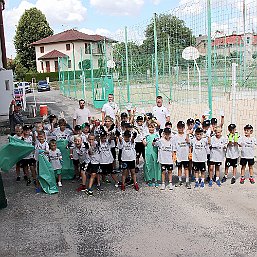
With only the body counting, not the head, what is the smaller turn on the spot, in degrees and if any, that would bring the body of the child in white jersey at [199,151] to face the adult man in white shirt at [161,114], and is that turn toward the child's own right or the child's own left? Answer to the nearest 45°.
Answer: approximately 135° to the child's own right

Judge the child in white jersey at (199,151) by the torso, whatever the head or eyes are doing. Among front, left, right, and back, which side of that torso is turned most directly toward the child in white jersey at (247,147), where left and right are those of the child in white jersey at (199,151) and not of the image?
left

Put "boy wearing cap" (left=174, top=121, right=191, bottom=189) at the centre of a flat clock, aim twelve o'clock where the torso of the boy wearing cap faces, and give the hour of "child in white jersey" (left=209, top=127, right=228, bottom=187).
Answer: The child in white jersey is roughly at 9 o'clock from the boy wearing cap.

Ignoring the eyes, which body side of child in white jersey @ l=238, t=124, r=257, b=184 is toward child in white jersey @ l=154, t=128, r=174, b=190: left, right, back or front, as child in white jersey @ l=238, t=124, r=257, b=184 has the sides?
right

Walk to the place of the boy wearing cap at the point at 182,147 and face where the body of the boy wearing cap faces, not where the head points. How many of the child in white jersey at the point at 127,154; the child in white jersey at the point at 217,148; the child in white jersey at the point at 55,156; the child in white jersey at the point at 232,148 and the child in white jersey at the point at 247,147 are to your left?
3

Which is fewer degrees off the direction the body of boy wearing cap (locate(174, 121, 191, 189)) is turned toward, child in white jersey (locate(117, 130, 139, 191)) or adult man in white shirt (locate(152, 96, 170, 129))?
the child in white jersey

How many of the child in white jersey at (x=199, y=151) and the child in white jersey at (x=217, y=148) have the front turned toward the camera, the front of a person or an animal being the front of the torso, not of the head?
2

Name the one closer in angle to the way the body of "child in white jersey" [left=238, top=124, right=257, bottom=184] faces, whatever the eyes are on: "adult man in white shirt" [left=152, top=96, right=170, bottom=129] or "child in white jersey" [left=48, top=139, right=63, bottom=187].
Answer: the child in white jersey

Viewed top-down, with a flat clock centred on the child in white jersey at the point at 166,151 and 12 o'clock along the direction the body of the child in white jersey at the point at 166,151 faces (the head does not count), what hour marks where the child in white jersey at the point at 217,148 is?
the child in white jersey at the point at 217,148 is roughly at 9 o'clock from the child in white jersey at the point at 166,151.

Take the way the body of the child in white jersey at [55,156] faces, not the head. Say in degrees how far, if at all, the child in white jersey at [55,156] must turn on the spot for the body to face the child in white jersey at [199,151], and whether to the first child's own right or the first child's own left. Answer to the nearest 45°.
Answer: approximately 90° to the first child's own left

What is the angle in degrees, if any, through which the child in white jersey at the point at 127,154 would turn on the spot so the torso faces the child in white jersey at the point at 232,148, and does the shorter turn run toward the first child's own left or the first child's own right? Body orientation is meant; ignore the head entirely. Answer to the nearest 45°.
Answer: approximately 90° to the first child's own left
